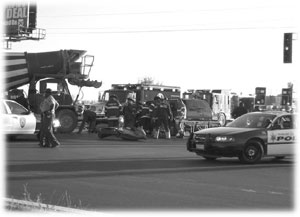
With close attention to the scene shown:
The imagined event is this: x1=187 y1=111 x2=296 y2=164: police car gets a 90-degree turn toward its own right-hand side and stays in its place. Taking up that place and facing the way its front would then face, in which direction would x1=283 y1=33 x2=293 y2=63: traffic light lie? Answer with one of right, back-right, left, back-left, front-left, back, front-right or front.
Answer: front-right

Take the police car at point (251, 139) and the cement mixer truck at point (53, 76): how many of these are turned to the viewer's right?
1

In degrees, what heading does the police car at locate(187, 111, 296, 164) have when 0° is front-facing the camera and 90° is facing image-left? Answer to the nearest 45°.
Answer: approximately 45°

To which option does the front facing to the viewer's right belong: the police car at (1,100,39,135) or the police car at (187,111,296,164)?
the police car at (1,100,39,135)

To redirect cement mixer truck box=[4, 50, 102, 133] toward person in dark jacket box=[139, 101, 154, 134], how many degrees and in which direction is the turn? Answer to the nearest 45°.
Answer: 0° — it already faces them

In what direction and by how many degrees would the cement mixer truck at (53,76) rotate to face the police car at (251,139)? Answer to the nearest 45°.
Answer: approximately 45° to its right

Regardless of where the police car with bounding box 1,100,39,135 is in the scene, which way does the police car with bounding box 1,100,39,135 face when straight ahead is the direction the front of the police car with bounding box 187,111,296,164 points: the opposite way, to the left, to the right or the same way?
the opposite way

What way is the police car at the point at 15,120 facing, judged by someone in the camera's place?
facing to the right of the viewer

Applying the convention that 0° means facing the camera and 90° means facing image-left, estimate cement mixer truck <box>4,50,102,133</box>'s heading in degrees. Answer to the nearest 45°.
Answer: approximately 270°

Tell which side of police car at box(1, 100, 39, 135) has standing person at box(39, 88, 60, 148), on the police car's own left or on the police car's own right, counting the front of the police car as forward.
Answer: on the police car's own right
